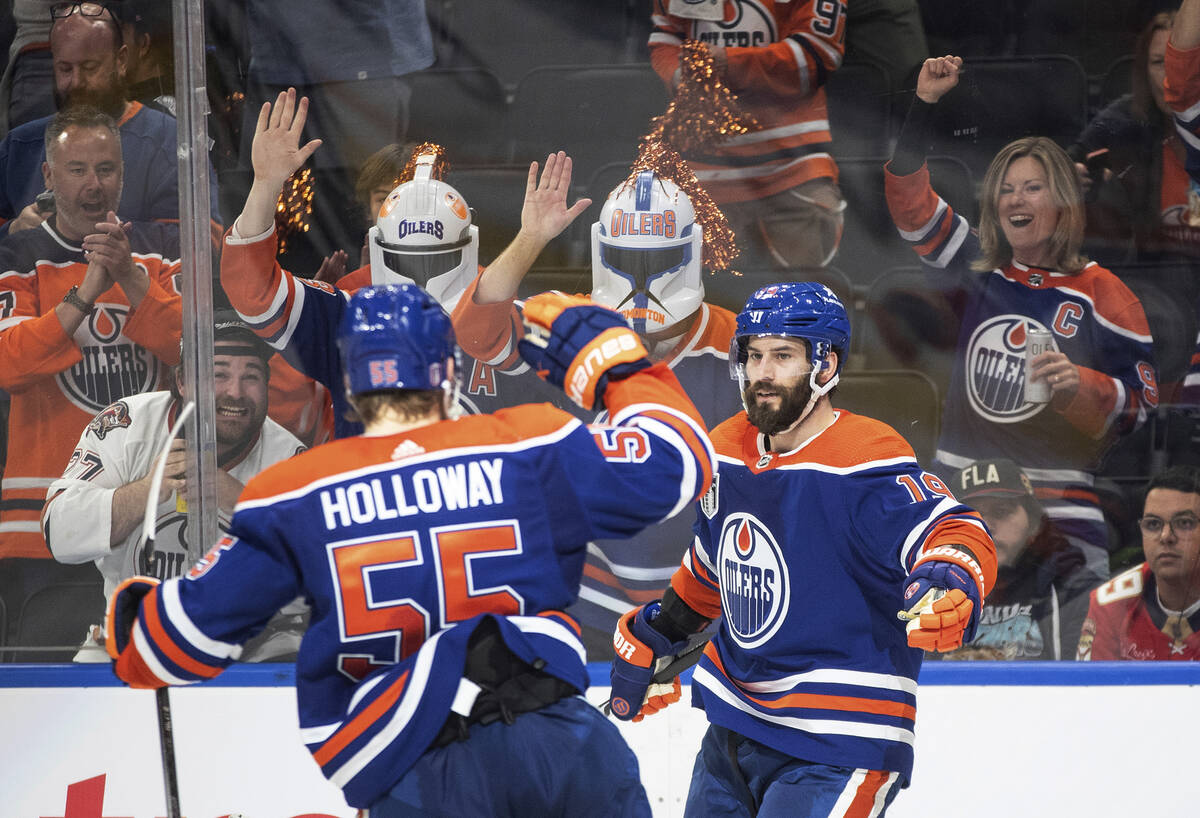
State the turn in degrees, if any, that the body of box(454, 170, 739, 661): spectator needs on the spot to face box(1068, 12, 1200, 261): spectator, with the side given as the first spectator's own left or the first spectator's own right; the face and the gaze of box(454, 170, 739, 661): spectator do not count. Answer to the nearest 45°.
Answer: approximately 90° to the first spectator's own left

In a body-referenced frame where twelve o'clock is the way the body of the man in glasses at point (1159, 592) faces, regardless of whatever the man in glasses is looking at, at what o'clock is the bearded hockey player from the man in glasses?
The bearded hockey player is roughly at 1 o'clock from the man in glasses.

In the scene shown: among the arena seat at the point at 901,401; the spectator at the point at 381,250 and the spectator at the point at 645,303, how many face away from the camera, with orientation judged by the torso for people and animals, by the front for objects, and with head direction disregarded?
0

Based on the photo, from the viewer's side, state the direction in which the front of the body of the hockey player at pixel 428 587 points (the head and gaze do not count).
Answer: away from the camera

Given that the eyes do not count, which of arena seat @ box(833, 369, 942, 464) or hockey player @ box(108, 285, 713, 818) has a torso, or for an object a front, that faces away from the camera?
the hockey player

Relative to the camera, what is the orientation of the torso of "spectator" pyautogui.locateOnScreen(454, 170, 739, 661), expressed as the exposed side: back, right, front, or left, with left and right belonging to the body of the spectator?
front

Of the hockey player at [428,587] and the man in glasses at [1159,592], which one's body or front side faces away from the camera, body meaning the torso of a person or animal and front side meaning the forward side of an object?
the hockey player

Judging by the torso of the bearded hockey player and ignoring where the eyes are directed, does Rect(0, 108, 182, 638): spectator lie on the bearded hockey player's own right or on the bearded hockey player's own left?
on the bearded hockey player's own right

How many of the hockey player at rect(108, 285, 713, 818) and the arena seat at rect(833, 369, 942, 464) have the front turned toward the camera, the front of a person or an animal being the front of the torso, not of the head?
1

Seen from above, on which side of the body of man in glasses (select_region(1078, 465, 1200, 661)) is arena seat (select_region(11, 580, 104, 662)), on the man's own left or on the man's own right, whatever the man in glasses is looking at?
on the man's own right

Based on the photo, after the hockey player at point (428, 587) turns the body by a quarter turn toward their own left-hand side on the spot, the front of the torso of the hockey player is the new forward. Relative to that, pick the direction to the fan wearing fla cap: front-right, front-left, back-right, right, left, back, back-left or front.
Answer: back-right

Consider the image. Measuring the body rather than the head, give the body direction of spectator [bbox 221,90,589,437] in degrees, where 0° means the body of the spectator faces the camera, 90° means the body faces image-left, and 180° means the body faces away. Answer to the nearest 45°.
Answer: approximately 0°

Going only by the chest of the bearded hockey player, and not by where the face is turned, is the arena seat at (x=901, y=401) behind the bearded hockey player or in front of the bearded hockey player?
behind

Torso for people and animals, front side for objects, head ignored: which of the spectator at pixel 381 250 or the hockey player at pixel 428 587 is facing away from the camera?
the hockey player

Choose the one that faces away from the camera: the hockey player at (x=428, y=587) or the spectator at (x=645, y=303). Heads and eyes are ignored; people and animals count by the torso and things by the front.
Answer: the hockey player
